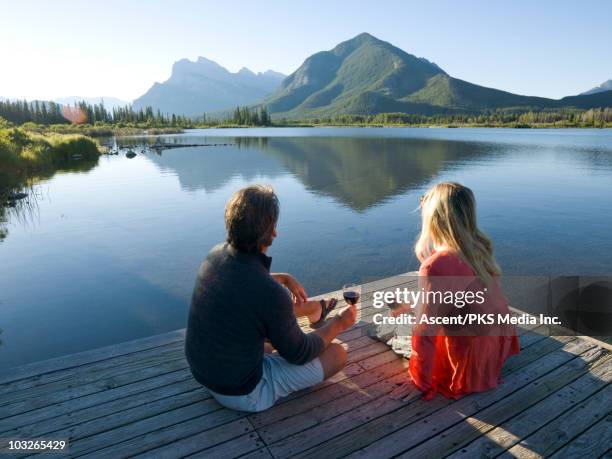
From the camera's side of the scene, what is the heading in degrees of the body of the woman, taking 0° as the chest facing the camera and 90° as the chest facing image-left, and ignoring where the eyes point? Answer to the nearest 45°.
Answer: approximately 135°

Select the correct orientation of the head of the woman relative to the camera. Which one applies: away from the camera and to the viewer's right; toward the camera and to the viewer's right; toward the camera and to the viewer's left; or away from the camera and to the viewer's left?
away from the camera and to the viewer's left

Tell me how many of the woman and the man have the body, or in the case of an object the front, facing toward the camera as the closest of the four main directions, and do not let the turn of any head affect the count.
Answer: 0

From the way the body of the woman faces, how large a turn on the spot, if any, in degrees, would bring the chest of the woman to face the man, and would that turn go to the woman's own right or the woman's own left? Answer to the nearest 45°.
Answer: approximately 90° to the woman's own left

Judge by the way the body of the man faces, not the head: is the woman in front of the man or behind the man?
in front

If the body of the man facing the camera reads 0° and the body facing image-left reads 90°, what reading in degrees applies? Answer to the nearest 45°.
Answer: approximately 225°
